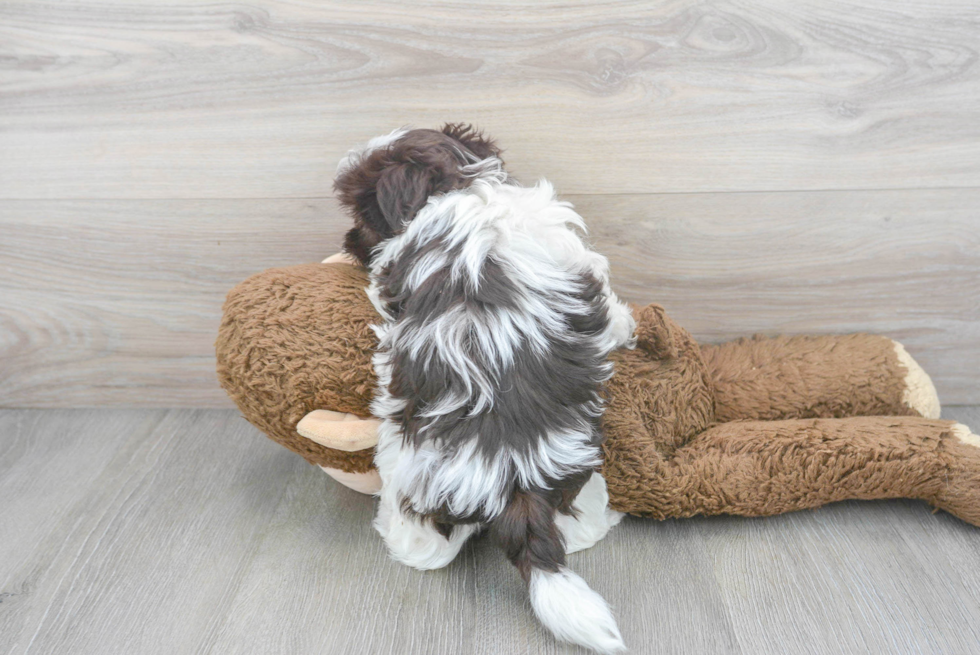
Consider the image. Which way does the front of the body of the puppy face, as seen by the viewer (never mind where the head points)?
away from the camera
